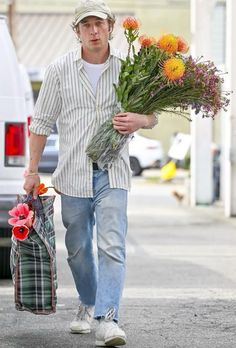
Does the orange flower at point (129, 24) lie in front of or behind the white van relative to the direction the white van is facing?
behind

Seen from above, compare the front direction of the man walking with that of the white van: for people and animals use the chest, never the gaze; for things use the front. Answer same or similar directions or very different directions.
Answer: very different directions

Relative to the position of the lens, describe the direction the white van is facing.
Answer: facing away from the viewer

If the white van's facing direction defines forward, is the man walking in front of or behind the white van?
behind

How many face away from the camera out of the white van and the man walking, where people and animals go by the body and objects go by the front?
1
